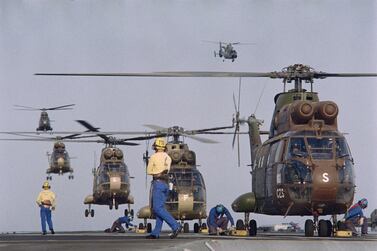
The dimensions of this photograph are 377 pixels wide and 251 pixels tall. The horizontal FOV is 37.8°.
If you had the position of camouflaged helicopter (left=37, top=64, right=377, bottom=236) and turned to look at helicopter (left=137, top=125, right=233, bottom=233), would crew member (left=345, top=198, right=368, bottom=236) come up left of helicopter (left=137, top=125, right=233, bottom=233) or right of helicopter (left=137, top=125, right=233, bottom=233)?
right

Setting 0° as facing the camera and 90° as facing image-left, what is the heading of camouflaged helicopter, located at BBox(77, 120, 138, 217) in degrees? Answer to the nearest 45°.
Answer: approximately 0°

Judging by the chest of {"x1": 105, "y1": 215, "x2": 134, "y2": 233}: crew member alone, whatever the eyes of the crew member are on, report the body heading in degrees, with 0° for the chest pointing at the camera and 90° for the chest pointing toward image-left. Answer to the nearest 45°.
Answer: approximately 270°

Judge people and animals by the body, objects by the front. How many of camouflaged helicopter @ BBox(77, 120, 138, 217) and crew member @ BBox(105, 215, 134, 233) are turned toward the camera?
1

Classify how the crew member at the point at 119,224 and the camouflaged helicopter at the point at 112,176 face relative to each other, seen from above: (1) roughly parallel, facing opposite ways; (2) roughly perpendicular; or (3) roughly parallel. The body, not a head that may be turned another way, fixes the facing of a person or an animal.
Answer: roughly perpendicular
